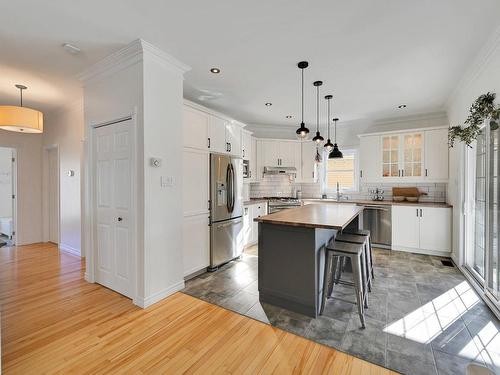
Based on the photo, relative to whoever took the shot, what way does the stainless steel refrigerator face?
facing the viewer and to the right of the viewer

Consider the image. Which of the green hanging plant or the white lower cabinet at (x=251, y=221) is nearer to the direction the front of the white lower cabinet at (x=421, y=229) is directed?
the green hanging plant

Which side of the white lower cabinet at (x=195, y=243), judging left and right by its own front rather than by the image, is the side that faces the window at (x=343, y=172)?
left

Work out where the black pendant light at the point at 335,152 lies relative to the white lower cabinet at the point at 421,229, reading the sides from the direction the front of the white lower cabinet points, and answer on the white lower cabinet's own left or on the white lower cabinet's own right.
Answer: on the white lower cabinet's own right

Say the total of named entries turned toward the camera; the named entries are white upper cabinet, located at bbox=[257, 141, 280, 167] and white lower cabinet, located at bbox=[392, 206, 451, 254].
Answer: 2

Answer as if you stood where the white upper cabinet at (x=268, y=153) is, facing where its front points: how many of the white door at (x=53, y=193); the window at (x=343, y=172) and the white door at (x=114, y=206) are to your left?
1

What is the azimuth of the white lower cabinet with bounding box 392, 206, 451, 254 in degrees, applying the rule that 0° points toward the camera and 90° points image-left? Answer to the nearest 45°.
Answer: approximately 0°

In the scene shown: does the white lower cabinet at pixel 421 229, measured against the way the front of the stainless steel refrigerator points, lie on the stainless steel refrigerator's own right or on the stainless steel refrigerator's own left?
on the stainless steel refrigerator's own left

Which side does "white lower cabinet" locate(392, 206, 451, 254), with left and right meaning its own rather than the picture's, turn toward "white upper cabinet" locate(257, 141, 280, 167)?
right
